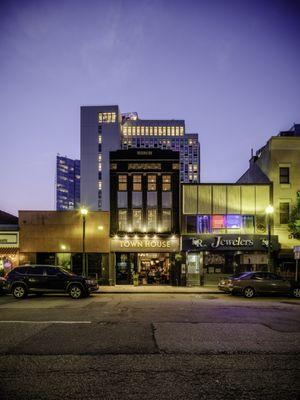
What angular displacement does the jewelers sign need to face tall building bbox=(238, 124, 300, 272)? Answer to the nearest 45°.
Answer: approximately 135° to its left

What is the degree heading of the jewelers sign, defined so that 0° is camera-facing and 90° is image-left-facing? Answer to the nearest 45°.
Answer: approximately 0°
